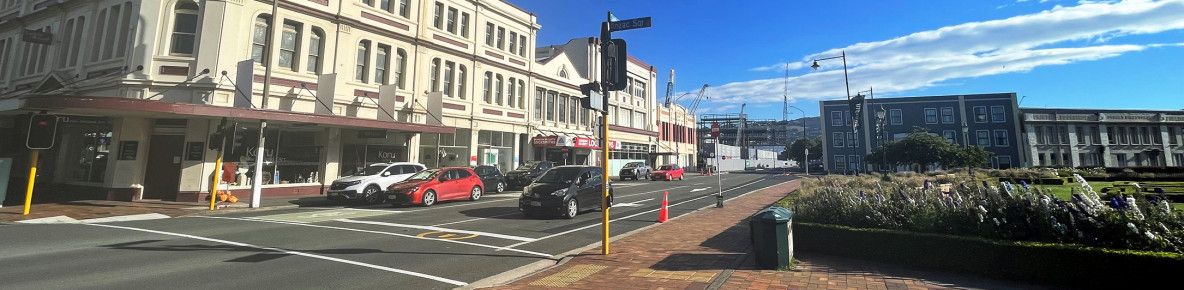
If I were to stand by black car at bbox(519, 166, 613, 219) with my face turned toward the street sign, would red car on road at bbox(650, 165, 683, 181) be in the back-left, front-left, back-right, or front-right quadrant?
back-left

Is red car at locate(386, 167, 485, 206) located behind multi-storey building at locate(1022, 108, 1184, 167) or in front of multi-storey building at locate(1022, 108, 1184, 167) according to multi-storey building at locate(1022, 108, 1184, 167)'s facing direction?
in front

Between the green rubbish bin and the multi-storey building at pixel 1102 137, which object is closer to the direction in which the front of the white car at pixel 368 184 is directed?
the green rubbish bin

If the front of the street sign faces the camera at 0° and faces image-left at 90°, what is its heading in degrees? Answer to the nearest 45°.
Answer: approximately 0°

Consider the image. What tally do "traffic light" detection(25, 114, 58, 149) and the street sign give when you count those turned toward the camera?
2

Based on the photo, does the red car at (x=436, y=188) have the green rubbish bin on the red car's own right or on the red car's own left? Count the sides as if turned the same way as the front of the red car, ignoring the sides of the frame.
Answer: on the red car's own left

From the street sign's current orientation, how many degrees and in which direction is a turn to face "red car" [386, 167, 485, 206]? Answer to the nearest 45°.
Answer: approximately 135° to its right

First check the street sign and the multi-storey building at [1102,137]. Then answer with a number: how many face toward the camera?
2
